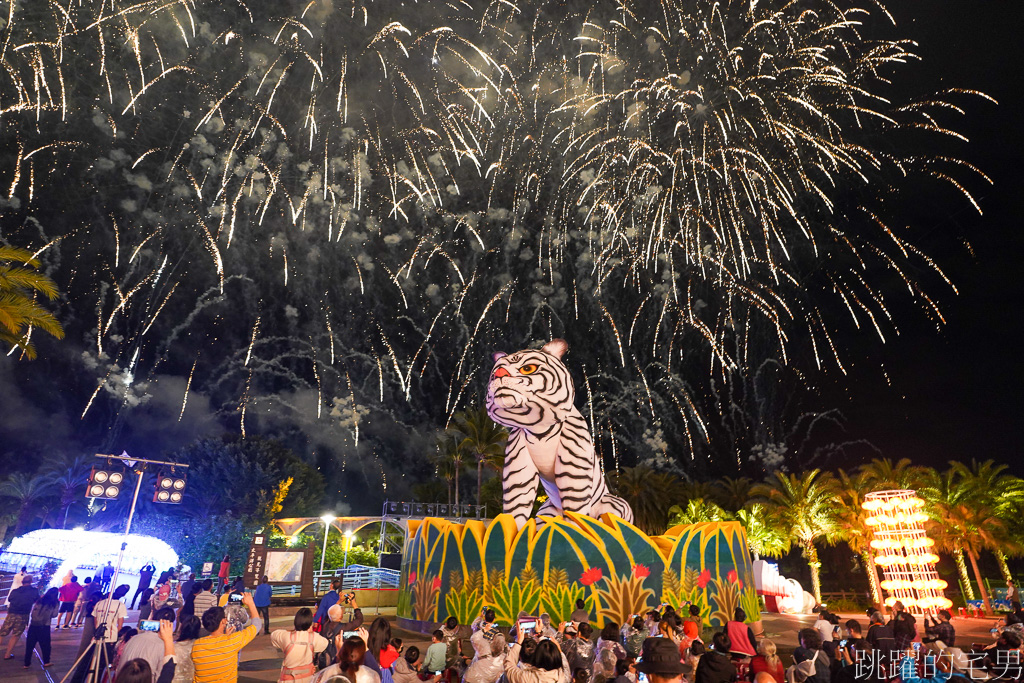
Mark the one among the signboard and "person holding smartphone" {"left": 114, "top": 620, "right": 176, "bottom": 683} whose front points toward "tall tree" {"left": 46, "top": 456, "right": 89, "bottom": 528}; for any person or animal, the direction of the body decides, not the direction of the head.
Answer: the person holding smartphone

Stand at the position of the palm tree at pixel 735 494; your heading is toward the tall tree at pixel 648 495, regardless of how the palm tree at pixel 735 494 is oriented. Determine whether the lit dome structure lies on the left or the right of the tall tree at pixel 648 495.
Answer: left

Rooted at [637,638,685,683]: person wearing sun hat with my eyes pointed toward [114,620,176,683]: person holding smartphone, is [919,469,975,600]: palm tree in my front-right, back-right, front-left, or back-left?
back-right

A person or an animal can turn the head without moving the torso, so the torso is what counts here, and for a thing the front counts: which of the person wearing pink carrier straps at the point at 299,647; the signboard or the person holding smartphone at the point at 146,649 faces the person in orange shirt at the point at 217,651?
the signboard

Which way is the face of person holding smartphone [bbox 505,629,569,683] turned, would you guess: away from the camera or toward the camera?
away from the camera

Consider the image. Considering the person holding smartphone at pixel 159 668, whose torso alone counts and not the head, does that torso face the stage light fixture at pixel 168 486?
yes

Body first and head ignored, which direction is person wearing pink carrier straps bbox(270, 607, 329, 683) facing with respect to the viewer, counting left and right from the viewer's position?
facing away from the viewer

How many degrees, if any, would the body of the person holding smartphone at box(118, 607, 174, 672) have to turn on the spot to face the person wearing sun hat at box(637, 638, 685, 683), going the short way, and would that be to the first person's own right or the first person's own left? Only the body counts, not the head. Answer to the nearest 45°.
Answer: approximately 135° to the first person's own right

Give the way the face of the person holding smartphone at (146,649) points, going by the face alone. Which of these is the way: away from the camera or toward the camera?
away from the camera

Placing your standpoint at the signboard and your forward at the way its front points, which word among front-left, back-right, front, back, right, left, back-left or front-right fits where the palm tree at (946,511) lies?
left

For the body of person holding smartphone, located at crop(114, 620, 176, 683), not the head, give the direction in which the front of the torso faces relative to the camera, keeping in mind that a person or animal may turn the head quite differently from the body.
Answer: away from the camera

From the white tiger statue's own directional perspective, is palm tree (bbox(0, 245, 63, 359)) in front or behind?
in front
